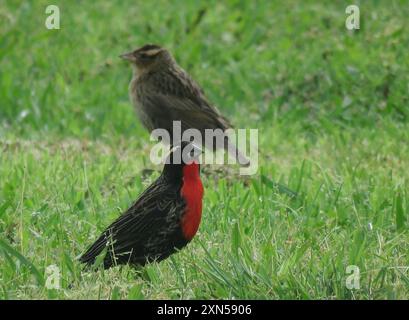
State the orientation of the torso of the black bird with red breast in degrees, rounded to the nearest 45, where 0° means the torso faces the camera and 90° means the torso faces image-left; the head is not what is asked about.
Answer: approximately 270°

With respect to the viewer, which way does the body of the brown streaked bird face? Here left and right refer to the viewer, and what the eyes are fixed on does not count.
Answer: facing to the left of the viewer
